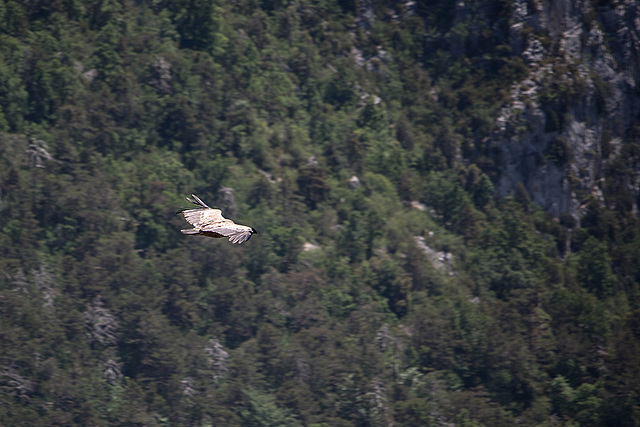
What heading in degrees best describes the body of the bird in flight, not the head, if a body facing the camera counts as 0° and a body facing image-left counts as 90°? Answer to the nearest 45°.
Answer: approximately 270°
